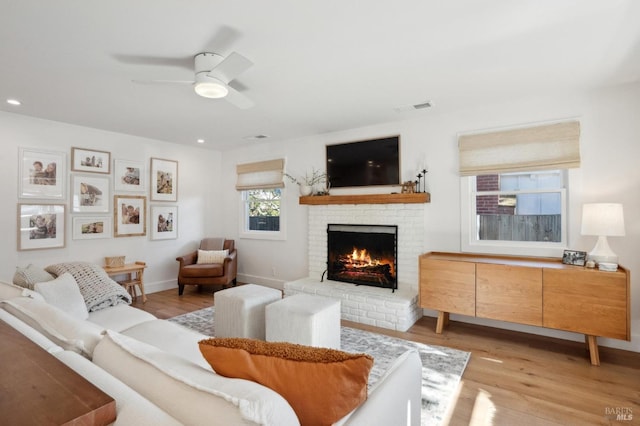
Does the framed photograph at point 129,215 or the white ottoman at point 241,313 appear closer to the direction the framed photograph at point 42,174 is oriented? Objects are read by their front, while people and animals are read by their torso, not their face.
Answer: the white ottoman

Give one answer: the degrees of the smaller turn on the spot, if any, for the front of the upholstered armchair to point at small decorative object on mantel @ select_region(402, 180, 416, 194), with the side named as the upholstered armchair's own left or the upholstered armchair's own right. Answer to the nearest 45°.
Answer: approximately 90° to the upholstered armchair's own left

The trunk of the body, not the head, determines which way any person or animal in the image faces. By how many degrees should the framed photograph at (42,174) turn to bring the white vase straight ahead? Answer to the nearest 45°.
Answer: approximately 45° to its left

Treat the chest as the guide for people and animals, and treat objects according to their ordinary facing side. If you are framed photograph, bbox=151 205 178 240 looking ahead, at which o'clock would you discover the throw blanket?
The throw blanket is roughly at 2 o'clock from the framed photograph.

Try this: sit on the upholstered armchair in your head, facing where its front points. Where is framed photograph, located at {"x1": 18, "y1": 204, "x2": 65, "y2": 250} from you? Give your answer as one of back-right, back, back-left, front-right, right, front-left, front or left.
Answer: front-right

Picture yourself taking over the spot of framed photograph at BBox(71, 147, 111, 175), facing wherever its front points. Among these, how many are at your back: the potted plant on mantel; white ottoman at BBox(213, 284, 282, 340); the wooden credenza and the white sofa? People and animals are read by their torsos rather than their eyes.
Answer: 0

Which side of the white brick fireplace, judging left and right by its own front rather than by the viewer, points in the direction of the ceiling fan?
front

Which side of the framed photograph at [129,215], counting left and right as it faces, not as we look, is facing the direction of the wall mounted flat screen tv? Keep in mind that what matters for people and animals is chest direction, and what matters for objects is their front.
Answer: front

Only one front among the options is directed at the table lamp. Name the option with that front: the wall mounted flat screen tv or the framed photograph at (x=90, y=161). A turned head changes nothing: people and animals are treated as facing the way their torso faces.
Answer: the framed photograph

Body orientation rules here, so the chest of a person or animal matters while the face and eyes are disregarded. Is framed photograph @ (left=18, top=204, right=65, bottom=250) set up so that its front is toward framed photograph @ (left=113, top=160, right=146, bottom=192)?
no

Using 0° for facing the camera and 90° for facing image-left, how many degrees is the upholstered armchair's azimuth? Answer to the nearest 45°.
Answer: approximately 45°

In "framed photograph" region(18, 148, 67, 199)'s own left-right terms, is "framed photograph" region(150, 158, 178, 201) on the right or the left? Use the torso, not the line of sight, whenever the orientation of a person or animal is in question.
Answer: on its left

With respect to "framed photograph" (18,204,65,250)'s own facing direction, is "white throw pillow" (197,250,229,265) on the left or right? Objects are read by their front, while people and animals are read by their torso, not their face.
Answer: on its left
